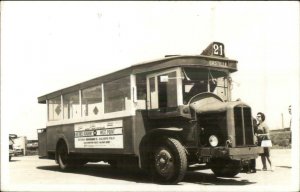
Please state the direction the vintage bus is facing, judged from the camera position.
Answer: facing the viewer and to the right of the viewer

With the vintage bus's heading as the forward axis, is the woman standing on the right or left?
on its left
